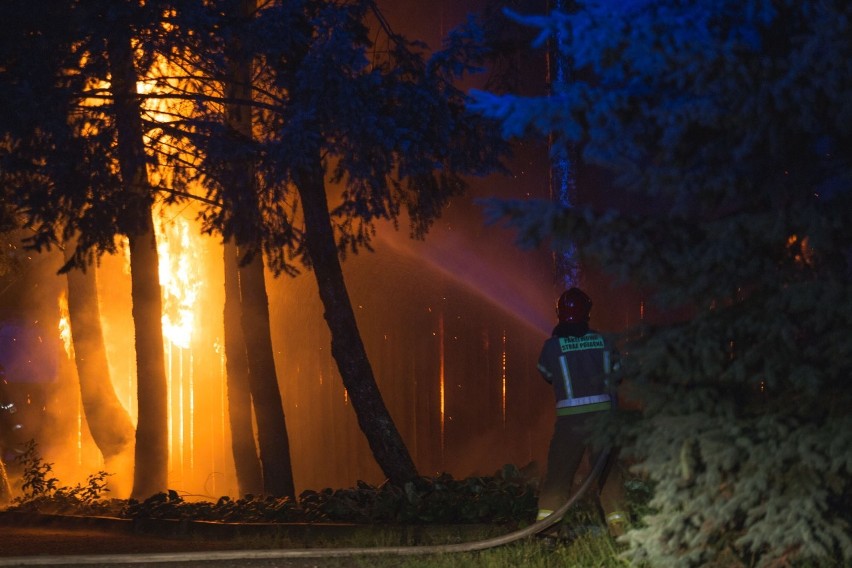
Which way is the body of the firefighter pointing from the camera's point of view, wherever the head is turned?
away from the camera

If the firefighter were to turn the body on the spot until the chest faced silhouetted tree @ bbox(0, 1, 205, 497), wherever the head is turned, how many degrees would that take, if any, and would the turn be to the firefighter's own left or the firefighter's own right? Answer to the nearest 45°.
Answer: approximately 45° to the firefighter's own left

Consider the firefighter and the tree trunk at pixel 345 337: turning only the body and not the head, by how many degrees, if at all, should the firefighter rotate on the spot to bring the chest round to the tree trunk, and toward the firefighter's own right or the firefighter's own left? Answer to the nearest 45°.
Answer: approximately 45° to the firefighter's own left

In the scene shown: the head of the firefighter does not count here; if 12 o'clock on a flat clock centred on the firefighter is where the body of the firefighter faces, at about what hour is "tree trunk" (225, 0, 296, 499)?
The tree trunk is roughly at 11 o'clock from the firefighter.

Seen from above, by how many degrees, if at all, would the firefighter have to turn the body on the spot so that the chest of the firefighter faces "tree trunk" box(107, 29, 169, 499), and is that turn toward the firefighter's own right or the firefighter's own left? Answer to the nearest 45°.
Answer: approximately 45° to the firefighter's own left

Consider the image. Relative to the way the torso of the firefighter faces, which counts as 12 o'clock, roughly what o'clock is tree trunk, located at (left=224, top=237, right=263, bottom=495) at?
The tree trunk is roughly at 11 o'clock from the firefighter.

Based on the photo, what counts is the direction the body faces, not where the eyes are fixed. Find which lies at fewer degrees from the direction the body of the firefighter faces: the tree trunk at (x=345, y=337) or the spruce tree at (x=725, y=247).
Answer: the tree trunk
